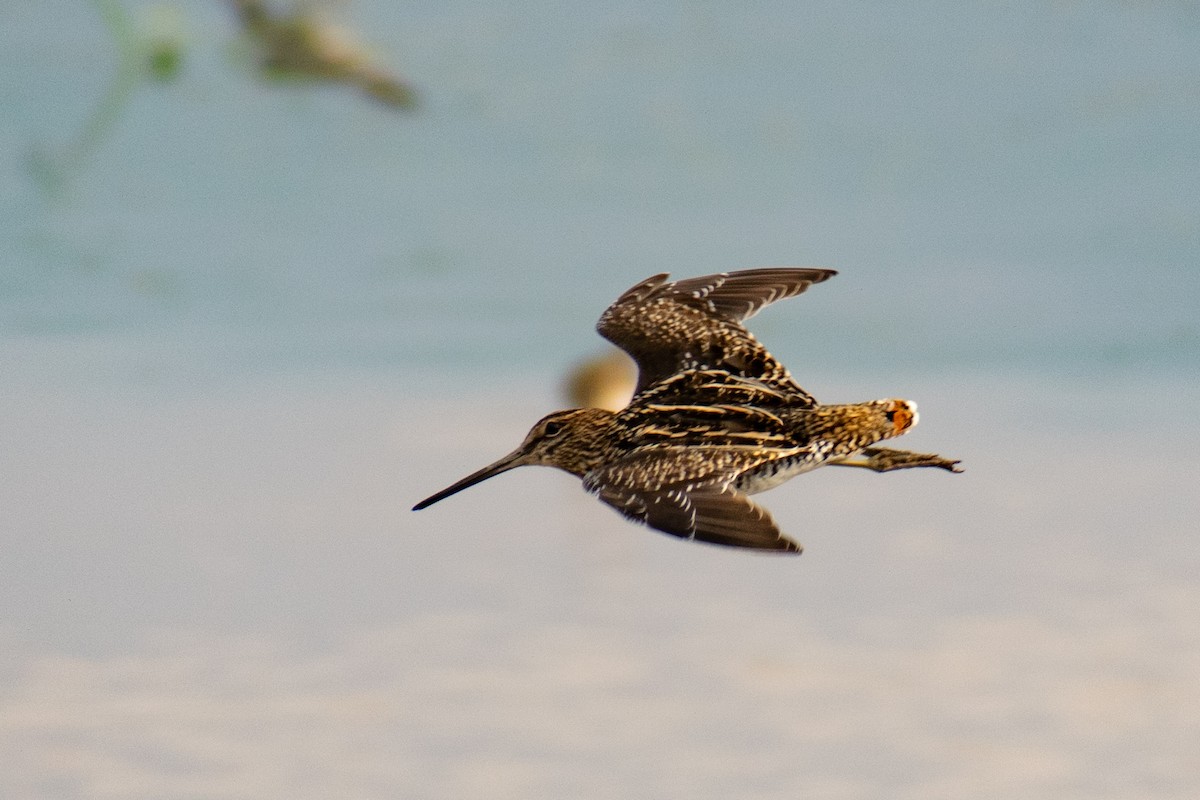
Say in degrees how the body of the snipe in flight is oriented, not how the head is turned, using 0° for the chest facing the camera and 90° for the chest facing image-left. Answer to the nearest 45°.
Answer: approximately 90°
